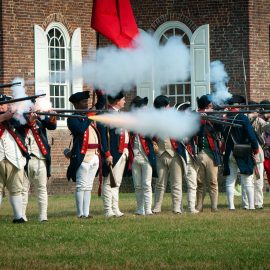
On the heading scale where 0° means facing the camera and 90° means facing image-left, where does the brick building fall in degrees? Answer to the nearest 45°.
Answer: approximately 0°
